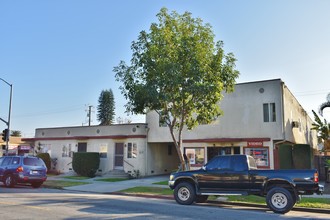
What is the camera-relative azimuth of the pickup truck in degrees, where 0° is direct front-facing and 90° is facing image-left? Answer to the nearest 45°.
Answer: approximately 90°

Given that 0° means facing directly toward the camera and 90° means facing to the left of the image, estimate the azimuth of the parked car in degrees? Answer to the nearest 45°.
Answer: approximately 135°

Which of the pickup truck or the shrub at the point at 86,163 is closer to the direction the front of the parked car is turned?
the shrub

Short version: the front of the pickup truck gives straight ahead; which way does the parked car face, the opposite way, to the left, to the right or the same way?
the same way

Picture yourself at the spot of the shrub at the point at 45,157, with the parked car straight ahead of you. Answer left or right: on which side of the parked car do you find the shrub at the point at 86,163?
left

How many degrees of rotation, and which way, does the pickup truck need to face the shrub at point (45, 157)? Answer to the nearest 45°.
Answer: approximately 45° to its right

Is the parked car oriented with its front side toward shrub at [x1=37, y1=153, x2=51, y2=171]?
no

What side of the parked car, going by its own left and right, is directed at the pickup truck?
back

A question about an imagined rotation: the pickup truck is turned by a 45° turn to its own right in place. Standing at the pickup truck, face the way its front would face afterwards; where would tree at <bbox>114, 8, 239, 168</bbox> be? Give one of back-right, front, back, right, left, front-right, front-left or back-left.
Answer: front

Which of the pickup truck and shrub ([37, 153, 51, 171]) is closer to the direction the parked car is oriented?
the shrub

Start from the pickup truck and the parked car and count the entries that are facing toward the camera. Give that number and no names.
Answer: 0

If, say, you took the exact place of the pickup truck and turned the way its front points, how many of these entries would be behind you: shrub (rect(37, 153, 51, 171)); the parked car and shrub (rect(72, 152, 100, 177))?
0

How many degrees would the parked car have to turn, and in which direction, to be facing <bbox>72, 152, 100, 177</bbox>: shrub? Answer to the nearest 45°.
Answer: approximately 90° to its right
